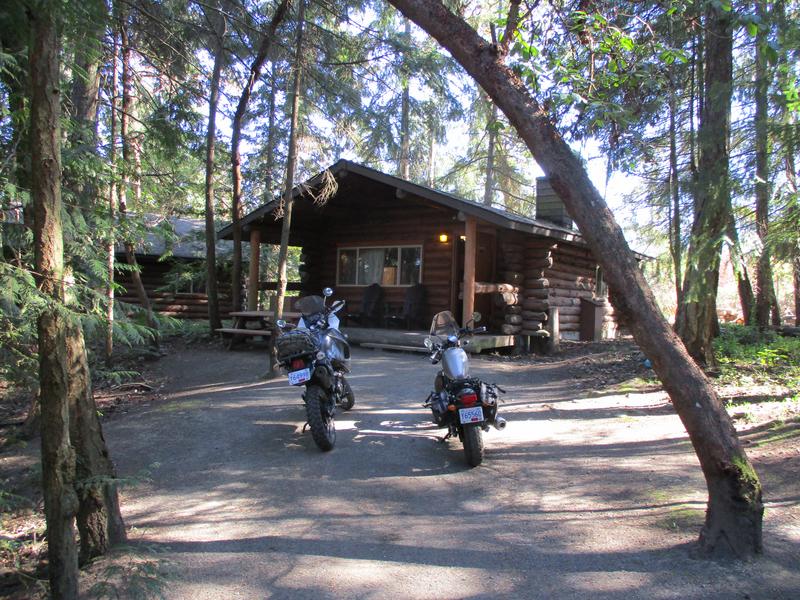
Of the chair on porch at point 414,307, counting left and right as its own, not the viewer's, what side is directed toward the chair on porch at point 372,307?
right

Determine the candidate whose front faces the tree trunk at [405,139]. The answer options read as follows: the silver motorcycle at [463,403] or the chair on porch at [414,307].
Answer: the silver motorcycle

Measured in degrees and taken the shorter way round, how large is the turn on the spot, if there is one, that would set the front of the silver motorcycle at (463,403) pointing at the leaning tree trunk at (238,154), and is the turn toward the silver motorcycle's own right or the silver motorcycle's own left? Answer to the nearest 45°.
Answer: approximately 45° to the silver motorcycle's own left

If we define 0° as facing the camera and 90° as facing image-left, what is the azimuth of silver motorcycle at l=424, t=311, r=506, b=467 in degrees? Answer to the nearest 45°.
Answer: approximately 180°

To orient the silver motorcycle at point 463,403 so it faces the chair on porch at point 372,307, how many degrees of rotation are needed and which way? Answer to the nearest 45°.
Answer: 0° — it already faces it

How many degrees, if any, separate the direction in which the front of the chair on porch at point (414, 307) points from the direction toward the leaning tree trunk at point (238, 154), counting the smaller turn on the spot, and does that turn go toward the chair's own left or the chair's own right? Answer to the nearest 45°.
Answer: approximately 45° to the chair's own right

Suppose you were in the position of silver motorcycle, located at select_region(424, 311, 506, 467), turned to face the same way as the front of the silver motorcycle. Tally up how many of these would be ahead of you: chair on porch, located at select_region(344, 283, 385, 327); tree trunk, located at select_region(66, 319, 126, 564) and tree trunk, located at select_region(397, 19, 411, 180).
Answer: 2

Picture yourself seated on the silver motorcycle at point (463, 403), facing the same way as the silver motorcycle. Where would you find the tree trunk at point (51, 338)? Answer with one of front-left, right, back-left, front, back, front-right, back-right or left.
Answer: back-left

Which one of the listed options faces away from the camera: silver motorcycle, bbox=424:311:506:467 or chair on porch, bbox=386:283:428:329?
the silver motorcycle

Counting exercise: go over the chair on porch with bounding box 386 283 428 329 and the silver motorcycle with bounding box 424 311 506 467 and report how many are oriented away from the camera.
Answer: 1

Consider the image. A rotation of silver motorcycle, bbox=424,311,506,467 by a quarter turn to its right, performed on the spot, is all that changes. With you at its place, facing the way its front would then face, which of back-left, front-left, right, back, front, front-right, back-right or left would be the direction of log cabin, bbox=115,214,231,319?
back-left

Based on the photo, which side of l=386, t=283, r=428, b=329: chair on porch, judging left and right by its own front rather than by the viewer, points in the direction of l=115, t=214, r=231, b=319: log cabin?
right

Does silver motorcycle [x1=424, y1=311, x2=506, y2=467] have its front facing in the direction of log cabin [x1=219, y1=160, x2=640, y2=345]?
yes

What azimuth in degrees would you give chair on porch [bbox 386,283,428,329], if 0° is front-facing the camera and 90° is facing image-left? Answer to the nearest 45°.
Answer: approximately 45°

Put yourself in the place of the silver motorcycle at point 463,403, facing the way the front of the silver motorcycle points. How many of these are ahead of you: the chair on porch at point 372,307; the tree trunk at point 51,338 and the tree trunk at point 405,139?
2
